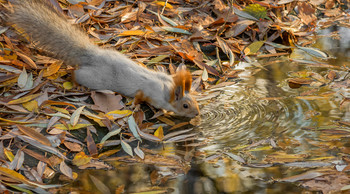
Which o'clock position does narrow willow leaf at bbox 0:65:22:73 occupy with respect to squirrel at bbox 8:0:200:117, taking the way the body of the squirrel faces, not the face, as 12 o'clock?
The narrow willow leaf is roughly at 6 o'clock from the squirrel.

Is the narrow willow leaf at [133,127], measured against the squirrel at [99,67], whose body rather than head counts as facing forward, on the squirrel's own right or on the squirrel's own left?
on the squirrel's own right

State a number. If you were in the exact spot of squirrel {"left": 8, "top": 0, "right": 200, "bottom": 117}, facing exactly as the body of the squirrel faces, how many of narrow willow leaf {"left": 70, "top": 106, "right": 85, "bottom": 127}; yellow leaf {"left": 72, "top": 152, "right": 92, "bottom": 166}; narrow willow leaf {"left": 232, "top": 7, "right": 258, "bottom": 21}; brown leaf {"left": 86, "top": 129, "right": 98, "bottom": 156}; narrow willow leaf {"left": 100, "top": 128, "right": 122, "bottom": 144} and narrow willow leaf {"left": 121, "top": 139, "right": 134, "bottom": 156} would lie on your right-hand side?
5

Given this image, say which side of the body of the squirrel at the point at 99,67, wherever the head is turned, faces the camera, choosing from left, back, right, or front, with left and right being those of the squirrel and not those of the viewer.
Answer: right

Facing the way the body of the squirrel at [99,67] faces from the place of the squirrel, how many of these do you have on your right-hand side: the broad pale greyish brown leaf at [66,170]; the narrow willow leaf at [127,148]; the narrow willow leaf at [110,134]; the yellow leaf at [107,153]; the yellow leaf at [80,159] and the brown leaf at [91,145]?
6

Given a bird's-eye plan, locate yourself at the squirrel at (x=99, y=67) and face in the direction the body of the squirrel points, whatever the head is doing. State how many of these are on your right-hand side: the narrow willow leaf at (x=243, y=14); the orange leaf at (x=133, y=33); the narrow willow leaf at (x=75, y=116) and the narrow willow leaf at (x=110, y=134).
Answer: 2

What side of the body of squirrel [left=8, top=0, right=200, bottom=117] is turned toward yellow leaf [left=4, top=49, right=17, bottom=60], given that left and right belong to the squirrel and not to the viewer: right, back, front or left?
back

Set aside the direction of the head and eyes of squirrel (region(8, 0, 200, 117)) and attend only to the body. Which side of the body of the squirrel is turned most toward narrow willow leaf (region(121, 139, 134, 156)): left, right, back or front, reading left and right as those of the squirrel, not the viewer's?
right

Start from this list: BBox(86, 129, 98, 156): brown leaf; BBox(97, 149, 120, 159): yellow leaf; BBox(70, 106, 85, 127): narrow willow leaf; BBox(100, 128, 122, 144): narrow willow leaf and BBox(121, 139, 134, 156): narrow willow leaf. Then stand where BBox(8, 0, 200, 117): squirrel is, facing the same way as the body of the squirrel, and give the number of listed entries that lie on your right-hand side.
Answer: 5

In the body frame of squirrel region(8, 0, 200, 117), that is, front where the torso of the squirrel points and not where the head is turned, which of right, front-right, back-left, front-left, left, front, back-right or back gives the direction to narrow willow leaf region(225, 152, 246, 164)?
front-right

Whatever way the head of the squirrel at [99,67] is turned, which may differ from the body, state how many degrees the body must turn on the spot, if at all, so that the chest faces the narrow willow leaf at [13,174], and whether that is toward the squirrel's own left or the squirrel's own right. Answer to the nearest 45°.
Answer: approximately 90° to the squirrel's own right

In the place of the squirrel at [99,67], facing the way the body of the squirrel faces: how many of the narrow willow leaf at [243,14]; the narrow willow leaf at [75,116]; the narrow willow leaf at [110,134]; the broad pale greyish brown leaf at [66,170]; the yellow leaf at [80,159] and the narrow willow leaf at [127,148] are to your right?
5

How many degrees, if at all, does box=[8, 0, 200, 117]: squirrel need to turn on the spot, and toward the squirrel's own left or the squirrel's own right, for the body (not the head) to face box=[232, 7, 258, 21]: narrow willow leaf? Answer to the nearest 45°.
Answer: approximately 45° to the squirrel's own left

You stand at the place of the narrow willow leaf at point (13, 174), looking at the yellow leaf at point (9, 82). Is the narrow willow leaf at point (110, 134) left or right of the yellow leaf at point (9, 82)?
right

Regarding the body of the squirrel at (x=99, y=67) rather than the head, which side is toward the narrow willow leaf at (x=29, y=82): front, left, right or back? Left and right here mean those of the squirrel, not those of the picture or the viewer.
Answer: back

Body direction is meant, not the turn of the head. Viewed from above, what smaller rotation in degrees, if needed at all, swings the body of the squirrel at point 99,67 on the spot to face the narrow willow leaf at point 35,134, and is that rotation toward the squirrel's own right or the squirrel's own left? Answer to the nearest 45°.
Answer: approximately 135° to the squirrel's own right

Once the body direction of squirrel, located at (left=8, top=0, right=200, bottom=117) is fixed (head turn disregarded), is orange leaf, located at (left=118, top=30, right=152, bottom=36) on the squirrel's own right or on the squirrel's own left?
on the squirrel's own left

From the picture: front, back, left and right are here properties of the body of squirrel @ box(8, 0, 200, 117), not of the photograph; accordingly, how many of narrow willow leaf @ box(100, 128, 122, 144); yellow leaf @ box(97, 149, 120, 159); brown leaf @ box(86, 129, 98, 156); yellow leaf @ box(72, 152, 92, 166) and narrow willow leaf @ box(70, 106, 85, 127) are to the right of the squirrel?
5
